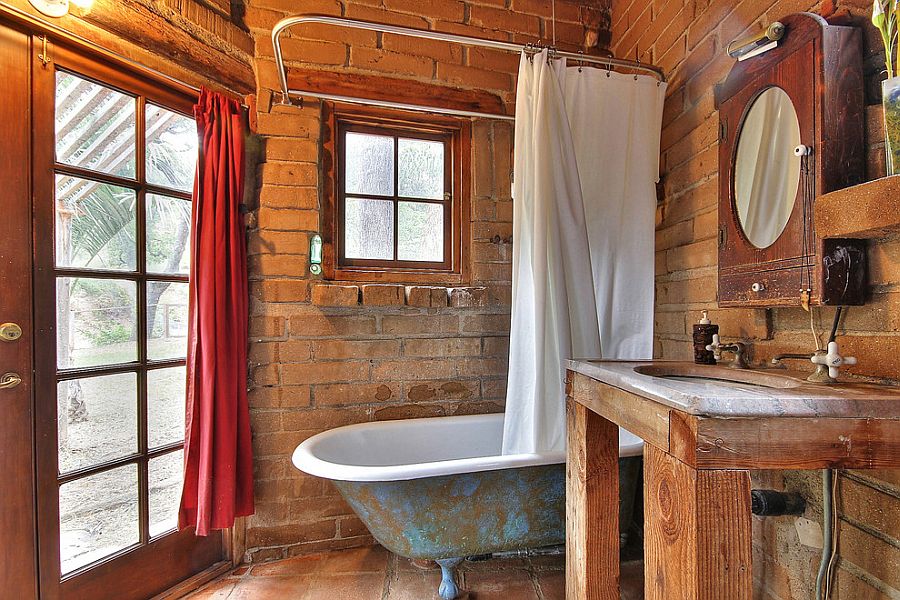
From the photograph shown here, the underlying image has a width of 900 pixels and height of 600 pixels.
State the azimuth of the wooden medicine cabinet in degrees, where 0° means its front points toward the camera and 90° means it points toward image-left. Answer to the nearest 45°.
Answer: approximately 45°

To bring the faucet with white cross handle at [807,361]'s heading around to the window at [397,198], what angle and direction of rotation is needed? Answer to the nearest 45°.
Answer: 0° — it already faces it

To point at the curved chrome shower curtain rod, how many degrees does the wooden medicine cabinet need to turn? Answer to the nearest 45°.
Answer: approximately 45° to its right

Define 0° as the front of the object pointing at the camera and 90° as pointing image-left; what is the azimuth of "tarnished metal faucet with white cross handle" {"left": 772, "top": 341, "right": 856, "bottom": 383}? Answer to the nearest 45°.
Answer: approximately 90°

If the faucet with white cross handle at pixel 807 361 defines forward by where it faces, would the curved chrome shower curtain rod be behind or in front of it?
in front
